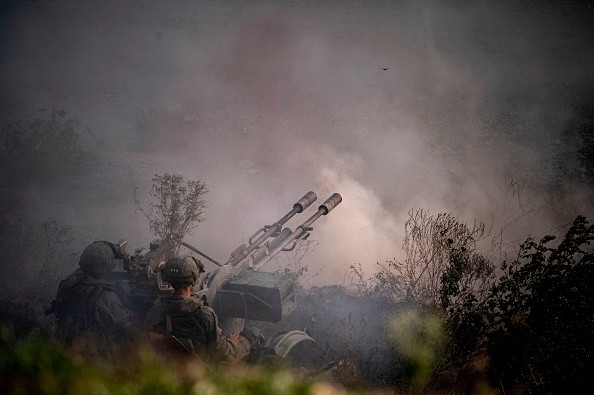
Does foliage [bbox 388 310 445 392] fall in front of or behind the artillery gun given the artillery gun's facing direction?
in front

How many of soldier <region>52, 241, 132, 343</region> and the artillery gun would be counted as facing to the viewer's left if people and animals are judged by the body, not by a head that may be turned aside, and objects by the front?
0

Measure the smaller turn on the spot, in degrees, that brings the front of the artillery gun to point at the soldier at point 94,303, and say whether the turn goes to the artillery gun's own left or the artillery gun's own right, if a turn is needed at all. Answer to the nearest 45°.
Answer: approximately 135° to the artillery gun's own left

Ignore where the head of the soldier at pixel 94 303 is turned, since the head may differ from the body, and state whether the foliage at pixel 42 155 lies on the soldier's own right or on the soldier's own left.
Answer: on the soldier's own left

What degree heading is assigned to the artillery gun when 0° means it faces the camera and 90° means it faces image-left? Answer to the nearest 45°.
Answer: approximately 225°

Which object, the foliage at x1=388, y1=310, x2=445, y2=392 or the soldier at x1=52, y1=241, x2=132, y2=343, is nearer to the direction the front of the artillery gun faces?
the foliage

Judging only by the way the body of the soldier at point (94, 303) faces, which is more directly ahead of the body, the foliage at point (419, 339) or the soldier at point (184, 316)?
the foliage

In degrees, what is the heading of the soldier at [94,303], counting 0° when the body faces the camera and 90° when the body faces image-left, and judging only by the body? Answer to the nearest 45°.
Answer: approximately 225°

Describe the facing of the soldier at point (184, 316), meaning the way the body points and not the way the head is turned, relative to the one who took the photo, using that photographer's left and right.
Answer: facing away from the viewer and to the right of the viewer

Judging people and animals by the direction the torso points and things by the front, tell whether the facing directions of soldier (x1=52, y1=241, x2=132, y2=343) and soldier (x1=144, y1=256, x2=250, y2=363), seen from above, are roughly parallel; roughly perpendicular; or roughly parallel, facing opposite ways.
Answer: roughly parallel

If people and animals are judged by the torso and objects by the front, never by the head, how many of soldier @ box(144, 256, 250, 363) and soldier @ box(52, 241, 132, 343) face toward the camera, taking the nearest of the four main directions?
0

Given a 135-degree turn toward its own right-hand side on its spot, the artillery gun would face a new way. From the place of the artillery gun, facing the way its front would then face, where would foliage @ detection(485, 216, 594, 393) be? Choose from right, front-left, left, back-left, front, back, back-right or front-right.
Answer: left
